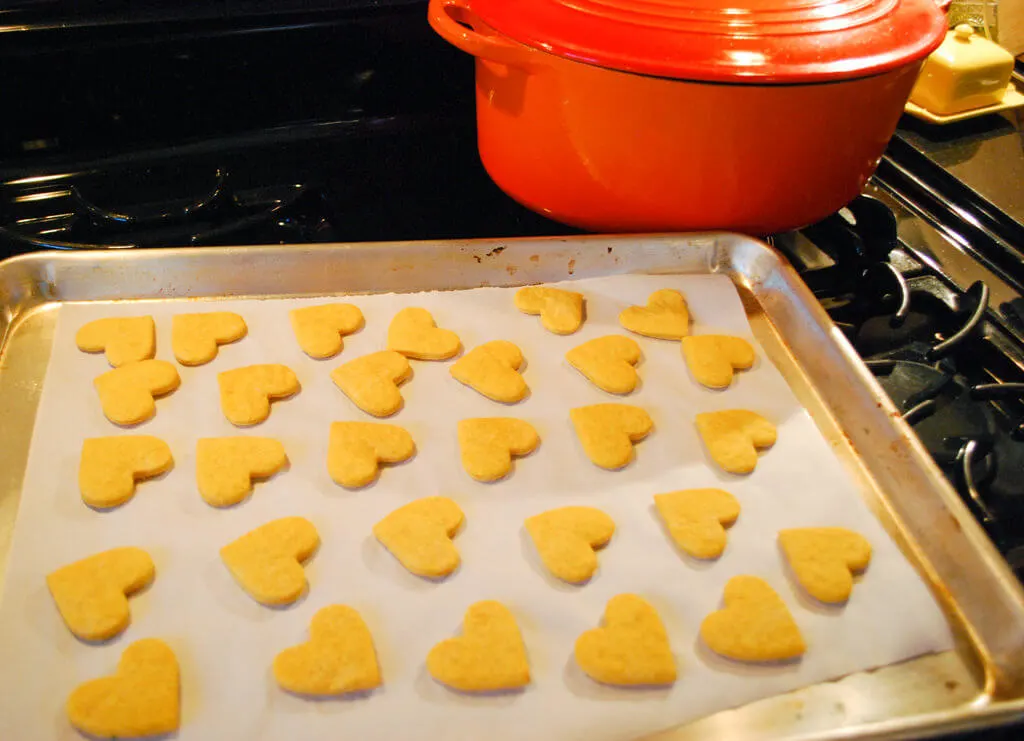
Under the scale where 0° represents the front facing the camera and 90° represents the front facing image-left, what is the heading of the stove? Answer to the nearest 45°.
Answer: approximately 0°
